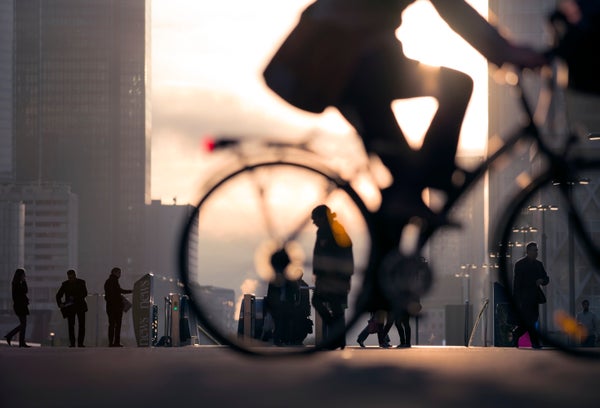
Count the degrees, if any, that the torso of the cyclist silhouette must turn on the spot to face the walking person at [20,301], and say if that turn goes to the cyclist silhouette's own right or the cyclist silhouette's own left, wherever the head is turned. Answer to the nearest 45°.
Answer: approximately 135° to the cyclist silhouette's own left

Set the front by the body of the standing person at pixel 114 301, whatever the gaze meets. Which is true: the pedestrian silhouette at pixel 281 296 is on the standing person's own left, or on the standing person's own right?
on the standing person's own right

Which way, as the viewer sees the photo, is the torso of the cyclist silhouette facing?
to the viewer's right
